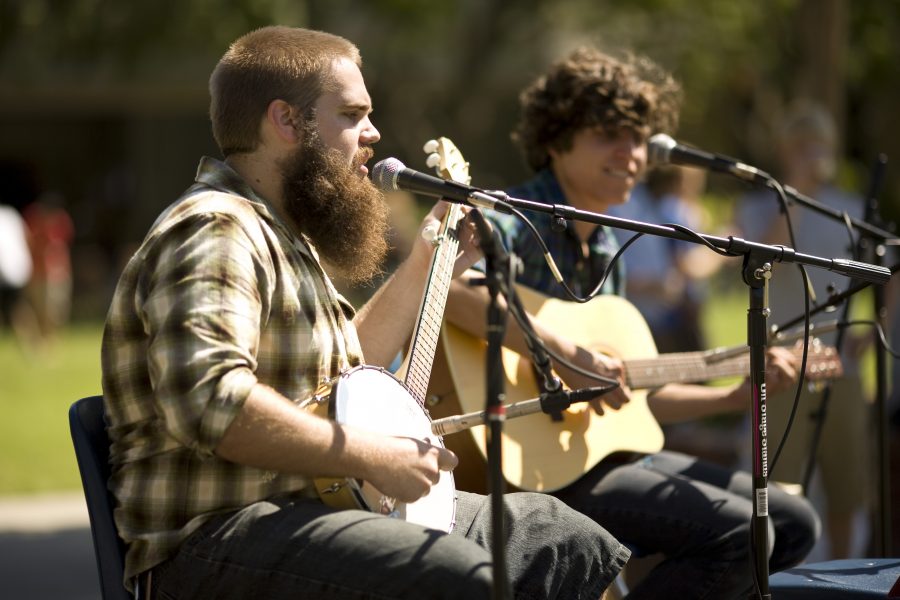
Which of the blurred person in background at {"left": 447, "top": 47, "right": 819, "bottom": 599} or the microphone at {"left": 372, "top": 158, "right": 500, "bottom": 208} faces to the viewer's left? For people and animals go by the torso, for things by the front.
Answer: the microphone

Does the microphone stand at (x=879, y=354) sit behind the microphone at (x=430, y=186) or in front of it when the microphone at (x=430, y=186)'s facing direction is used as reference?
behind

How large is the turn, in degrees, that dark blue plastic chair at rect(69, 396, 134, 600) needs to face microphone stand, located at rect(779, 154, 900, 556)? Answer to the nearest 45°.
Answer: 0° — it already faces it

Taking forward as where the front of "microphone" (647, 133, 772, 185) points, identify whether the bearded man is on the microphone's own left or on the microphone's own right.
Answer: on the microphone's own left

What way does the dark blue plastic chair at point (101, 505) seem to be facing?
to the viewer's right

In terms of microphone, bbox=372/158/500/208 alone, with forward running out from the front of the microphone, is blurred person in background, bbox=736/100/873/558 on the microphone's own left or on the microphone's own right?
on the microphone's own right

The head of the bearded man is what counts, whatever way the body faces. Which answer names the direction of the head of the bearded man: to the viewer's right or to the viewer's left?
to the viewer's right

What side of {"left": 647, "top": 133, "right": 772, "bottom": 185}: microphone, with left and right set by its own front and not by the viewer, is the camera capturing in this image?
left

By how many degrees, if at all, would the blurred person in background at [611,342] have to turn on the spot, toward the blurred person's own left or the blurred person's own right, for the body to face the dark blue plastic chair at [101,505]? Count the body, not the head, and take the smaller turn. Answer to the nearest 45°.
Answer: approximately 90° to the blurred person's own right

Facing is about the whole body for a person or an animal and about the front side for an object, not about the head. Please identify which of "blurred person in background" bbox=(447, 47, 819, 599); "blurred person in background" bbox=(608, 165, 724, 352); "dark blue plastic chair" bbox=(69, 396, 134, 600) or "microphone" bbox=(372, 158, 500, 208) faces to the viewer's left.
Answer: the microphone
